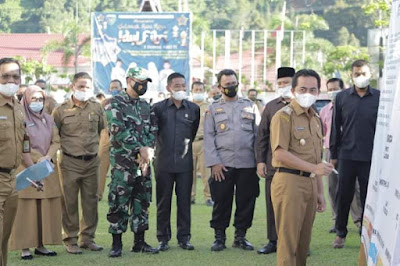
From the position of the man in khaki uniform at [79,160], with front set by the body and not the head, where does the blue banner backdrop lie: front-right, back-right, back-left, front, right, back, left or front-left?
back-left

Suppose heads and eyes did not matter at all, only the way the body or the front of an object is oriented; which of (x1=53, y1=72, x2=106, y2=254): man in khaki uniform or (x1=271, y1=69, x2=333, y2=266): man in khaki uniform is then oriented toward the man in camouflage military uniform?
(x1=53, y1=72, x2=106, y2=254): man in khaki uniform

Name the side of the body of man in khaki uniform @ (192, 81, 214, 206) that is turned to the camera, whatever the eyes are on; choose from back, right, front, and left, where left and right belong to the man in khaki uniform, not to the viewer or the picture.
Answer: front

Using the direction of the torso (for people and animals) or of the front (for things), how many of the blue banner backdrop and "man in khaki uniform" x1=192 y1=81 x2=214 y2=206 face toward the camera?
2

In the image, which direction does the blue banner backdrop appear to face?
toward the camera

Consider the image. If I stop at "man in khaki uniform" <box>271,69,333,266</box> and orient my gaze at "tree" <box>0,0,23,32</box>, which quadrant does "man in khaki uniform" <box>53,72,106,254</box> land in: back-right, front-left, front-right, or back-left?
front-left

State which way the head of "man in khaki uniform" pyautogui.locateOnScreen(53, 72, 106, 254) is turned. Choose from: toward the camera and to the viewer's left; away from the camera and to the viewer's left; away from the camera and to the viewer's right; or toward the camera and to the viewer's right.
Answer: toward the camera and to the viewer's right

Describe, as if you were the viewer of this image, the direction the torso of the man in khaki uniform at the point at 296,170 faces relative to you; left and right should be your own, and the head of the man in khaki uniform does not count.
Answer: facing the viewer and to the right of the viewer

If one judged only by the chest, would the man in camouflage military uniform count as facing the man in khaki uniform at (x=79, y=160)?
no

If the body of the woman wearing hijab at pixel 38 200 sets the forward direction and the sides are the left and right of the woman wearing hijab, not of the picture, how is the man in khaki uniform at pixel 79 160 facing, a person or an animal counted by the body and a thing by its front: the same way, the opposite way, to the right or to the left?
the same way

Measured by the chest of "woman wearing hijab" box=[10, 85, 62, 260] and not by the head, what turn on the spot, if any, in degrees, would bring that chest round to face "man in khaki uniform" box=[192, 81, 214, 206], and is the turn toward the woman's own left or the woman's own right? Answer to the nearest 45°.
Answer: approximately 90° to the woman's own left
